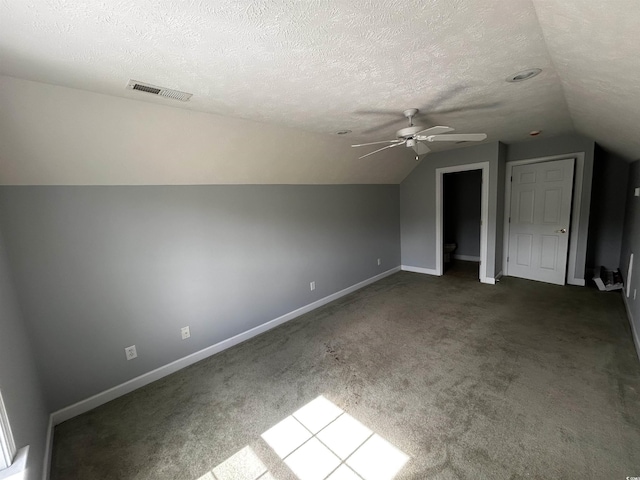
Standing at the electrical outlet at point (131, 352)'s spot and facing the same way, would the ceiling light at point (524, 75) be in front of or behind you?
in front

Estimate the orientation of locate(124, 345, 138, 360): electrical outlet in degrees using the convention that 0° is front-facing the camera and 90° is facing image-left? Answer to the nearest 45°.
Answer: approximately 315°

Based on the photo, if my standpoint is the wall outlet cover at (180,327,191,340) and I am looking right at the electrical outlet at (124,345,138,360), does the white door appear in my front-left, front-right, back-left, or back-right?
back-left

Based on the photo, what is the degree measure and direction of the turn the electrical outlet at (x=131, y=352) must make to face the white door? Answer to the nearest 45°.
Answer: approximately 45° to its left
